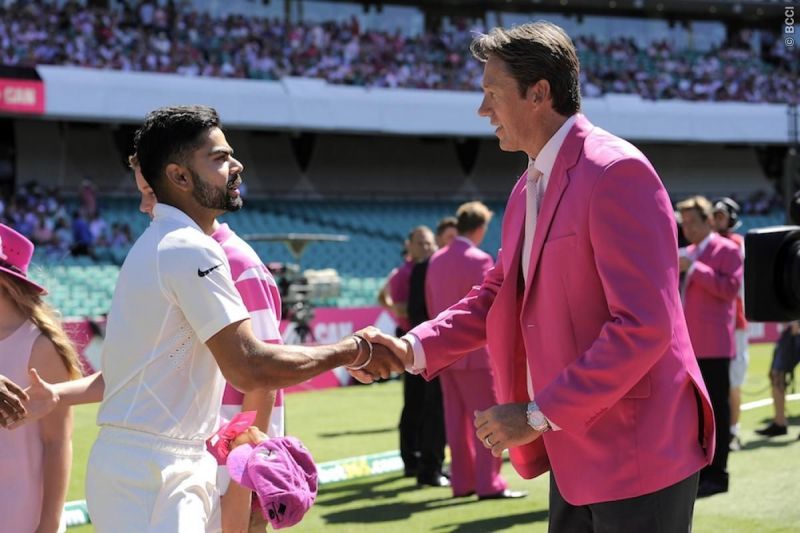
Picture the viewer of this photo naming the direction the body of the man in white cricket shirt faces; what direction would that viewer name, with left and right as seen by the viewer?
facing to the right of the viewer

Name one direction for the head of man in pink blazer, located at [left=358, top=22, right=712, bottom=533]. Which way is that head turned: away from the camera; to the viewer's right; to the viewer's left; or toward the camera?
to the viewer's left

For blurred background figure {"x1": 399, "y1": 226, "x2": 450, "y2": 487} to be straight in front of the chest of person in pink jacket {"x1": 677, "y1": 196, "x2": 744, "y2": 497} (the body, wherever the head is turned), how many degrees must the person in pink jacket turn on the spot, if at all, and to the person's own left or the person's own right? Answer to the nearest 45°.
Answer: approximately 45° to the person's own right

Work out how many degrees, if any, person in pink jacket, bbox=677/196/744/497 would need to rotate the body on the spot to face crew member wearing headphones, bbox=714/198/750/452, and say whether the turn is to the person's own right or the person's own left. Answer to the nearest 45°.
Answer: approximately 135° to the person's own right

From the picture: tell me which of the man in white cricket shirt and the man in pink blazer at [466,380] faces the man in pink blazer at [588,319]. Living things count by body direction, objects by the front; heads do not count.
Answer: the man in white cricket shirt

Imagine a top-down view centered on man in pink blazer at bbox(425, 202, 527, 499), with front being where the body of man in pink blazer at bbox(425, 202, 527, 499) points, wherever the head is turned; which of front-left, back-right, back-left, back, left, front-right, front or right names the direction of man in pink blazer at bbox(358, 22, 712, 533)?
back-right

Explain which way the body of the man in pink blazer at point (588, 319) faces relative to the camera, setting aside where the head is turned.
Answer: to the viewer's left

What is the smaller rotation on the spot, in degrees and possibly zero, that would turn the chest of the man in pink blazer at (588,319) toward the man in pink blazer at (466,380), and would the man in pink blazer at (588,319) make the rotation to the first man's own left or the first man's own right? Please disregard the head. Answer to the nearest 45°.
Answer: approximately 90° to the first man's own right
